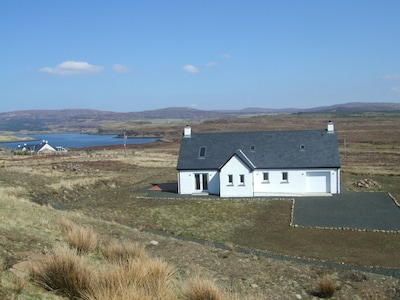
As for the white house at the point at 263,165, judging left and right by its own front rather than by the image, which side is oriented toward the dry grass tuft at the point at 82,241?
front

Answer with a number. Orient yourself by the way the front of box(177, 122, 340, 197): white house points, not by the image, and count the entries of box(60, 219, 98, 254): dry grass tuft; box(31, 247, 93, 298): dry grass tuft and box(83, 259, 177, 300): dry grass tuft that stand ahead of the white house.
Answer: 3

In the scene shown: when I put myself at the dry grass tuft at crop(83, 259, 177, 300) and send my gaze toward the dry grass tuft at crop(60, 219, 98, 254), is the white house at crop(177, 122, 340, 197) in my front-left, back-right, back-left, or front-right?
front-right

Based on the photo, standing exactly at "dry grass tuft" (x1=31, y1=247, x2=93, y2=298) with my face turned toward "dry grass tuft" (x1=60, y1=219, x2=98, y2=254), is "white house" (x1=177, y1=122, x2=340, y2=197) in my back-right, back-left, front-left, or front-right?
front-right

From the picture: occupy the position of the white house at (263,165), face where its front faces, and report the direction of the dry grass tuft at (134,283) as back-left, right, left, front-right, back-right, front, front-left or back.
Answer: front

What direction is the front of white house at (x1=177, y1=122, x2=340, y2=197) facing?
toward the camera

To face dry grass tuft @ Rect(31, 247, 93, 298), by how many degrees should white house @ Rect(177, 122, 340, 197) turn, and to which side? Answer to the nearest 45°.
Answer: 0° — it already faces it
